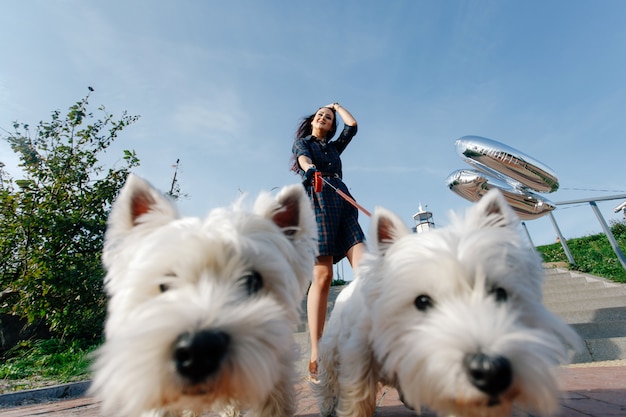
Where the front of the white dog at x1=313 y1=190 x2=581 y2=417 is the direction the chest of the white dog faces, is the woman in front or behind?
behind

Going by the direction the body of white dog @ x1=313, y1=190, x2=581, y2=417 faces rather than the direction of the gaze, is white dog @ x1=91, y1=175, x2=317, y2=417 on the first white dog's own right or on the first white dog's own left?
on the first white dog's own right

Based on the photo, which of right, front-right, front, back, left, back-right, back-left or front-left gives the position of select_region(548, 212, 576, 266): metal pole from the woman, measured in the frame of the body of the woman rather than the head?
back-left

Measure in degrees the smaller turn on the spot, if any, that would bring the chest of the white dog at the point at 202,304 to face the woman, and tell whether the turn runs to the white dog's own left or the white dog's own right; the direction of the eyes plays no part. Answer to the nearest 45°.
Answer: approximately 135° to the white dog's own left

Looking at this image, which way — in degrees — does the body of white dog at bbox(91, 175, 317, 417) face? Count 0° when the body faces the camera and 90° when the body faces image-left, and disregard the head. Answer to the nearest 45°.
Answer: approximately 0°

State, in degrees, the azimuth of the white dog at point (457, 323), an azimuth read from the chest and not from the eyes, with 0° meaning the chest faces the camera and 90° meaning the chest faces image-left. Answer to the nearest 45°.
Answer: approximately 315°

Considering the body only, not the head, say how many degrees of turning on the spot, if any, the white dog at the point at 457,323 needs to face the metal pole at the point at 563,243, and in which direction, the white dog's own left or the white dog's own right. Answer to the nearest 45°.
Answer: approximately 135° to the white dog's own left

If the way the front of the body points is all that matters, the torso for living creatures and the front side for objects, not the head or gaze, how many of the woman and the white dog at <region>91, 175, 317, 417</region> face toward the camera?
2

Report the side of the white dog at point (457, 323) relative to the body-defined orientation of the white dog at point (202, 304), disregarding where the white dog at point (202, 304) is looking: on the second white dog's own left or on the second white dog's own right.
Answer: on the second white dog's own left
